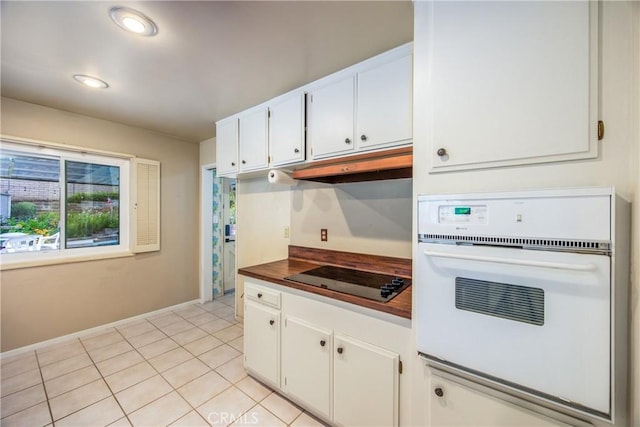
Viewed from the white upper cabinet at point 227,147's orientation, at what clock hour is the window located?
The window is roughly at 2 o'clock from the white upper cabinet.

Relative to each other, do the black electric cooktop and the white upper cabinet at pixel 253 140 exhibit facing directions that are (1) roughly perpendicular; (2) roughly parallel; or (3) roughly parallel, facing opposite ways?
roughly parallel

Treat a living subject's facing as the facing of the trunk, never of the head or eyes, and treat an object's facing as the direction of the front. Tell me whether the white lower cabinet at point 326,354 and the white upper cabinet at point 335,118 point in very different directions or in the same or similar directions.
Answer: same or similar directions

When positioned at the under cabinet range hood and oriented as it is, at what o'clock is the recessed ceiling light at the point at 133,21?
The recessed ceiling light is roughly at 1 o'clock from the under cabinet range hood.

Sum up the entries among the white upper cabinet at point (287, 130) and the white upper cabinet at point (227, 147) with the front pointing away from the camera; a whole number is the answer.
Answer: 0

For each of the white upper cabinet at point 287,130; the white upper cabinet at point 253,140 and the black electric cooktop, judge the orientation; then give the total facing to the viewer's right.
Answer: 0

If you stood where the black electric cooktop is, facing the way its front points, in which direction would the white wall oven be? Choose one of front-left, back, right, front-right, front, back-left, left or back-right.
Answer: left

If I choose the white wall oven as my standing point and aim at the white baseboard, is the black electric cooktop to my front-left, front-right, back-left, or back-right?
front-right

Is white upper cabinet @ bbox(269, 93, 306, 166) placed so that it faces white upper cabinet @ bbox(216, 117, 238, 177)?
no

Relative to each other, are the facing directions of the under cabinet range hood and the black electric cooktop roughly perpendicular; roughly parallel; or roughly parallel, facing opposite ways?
roughly parallel

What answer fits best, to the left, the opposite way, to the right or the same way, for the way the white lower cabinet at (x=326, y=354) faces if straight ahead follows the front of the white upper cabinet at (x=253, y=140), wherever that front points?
the same way

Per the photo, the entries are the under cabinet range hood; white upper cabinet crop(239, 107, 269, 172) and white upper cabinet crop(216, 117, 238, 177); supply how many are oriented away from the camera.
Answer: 0

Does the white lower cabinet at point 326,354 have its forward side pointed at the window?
no

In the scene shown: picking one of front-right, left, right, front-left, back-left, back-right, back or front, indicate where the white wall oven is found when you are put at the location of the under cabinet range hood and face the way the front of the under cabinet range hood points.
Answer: left

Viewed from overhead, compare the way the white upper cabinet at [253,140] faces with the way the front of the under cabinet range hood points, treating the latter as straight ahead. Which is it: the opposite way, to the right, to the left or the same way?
the same way

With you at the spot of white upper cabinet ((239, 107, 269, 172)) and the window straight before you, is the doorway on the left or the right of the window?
right

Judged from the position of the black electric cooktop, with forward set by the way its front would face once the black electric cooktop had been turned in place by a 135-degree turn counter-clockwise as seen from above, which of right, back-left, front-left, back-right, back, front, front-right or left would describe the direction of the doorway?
back-left

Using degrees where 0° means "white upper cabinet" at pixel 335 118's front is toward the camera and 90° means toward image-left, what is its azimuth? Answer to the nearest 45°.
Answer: approximately 45°
